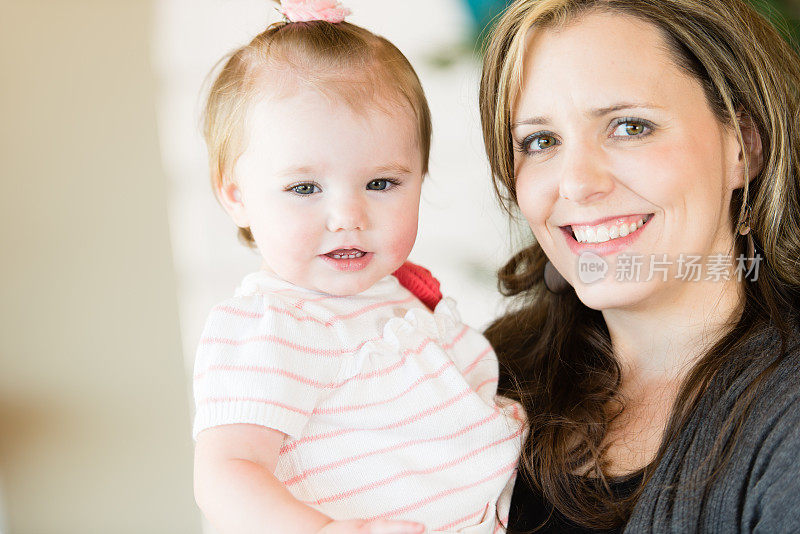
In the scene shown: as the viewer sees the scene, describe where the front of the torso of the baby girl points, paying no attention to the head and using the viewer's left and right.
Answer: facing the viewer and to the right of the viewer

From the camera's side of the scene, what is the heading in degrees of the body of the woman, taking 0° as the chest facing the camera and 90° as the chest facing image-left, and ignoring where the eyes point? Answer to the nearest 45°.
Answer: approximately 45°
